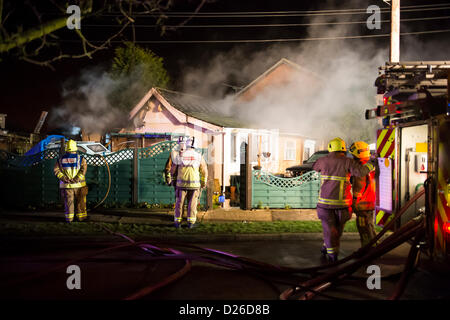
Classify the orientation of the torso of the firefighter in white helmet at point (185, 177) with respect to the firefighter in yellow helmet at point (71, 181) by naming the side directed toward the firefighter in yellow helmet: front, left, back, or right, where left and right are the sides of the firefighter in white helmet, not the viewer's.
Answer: left

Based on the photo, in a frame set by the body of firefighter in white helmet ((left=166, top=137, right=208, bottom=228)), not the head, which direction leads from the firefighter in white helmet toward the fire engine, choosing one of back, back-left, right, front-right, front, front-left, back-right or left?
back-right

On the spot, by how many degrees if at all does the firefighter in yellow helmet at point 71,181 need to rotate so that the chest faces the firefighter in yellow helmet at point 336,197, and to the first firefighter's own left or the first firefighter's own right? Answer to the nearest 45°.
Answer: approximately 135° to the first firefighter's own right

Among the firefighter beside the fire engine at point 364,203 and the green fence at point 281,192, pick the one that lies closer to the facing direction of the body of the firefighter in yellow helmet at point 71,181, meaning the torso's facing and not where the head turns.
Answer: the green fence

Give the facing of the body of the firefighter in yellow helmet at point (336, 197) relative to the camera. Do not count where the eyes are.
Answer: away from the camera

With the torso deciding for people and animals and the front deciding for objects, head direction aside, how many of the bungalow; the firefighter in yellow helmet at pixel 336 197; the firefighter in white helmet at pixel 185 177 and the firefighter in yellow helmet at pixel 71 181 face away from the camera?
3

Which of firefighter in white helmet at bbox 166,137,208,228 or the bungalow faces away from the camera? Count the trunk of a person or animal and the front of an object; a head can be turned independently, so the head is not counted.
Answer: the firefighter in white helmet

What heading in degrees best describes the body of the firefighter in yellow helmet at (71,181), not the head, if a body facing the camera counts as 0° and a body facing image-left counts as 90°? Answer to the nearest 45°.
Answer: approximately 180°

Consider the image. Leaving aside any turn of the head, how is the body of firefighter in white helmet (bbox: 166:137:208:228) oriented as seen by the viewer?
away from the camera

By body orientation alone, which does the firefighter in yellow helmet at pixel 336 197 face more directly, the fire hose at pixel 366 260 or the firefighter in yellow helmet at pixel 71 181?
the firefighter in yellow helmet

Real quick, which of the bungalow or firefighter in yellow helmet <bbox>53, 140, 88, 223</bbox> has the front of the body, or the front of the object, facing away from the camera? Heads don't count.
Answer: the firefighter in yellow helmet
